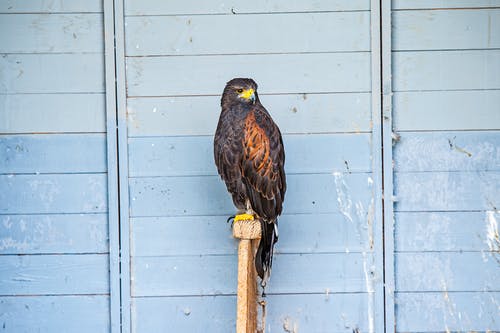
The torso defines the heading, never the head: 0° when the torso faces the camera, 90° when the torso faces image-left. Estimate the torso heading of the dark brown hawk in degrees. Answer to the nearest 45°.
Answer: approximately 45°
